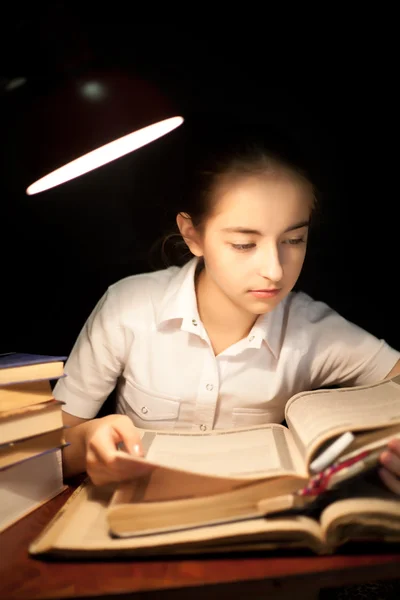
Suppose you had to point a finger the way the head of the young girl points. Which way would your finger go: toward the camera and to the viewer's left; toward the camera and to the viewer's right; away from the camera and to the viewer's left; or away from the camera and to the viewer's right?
toward the camera and to the viewer's right

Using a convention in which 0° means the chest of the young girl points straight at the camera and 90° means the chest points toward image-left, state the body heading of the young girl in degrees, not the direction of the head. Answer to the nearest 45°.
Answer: approximately 0°
